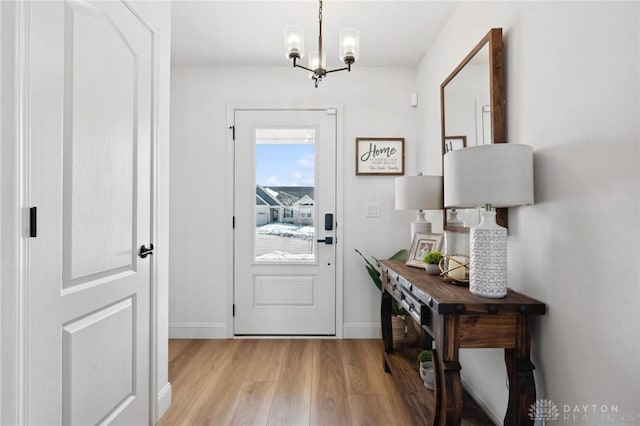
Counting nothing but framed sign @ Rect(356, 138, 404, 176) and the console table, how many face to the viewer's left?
1

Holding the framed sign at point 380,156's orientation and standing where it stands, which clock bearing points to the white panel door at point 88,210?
The white panel door is roughly at 1 o'clock from the framed sign.

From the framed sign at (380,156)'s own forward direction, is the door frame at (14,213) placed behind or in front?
in front

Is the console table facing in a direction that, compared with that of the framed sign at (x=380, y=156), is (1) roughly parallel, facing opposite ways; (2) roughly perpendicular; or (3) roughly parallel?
roughly perpendicular

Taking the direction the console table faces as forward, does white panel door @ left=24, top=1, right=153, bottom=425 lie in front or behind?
in front

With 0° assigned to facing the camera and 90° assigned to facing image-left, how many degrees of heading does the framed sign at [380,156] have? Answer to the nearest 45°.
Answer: approximately 0°

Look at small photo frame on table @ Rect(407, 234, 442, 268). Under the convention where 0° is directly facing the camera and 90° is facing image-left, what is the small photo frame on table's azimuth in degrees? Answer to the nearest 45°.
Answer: approximately 45°

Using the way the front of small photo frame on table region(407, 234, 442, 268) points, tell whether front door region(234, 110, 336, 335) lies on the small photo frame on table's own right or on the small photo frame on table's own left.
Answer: on the small photo frame on table's own right

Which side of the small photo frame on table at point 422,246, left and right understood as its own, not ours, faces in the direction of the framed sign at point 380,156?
right

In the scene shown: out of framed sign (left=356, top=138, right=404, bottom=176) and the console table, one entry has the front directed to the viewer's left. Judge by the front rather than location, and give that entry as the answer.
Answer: the console table

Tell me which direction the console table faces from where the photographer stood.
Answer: facing to the left of the viewer
